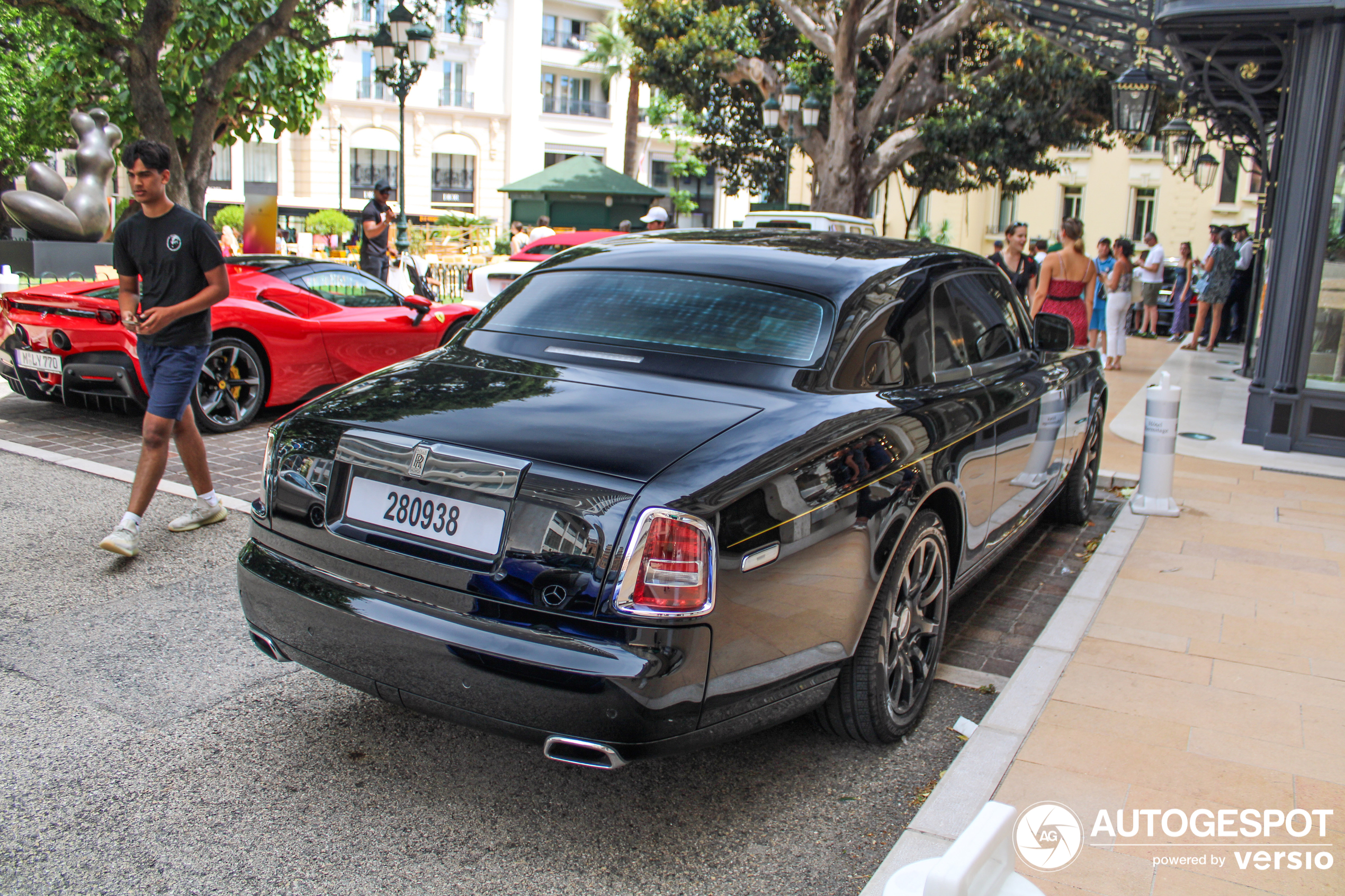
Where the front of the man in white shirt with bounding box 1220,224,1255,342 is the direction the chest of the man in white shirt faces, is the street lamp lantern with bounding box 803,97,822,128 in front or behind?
in front

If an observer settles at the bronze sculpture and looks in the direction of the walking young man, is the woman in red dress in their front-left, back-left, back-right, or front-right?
front-left

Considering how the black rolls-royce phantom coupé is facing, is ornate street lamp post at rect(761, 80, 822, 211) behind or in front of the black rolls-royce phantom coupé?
in front

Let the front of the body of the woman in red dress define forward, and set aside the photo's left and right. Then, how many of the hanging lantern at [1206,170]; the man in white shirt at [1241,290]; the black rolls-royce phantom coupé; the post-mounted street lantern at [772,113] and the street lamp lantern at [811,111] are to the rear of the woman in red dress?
1

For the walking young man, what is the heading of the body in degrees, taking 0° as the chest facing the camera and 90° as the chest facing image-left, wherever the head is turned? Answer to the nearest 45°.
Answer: approximately 45°

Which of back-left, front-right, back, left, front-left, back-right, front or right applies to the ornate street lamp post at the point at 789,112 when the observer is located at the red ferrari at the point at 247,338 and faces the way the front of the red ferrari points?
front

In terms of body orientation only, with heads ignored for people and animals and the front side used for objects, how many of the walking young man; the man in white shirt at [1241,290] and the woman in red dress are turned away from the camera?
1

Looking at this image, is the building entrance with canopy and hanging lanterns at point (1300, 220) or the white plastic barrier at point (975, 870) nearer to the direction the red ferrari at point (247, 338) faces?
the building entrance with canopy and hanging lanterns

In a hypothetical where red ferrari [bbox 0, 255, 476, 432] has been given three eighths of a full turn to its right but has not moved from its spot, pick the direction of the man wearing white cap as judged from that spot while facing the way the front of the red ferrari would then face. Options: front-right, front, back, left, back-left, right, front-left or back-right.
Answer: back-left

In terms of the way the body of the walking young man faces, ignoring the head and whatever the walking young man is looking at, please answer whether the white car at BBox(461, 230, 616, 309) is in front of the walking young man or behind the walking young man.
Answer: behind

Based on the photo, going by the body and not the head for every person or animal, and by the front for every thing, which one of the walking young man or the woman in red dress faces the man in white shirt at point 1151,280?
the woman in red dress

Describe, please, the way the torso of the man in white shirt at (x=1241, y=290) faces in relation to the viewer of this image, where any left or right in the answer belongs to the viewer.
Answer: facing to the left of the viewer

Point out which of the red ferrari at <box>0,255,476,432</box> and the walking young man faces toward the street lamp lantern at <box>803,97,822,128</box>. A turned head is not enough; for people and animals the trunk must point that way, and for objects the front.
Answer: the red ferrari
